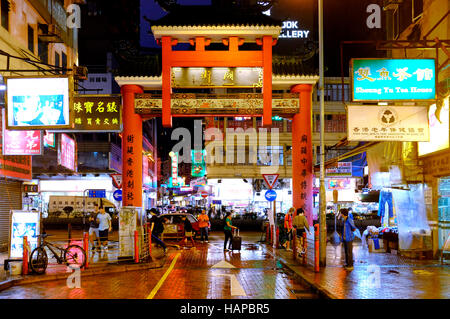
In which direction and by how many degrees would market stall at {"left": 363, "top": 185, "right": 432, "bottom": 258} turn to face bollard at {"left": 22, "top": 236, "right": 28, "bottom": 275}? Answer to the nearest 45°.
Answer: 0° — it already faces it

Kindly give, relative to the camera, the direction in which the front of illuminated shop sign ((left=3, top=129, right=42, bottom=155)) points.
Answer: facing the viewer

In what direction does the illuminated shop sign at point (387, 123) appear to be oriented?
toward the camera

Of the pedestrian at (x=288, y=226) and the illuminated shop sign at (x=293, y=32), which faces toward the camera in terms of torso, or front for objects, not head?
the illuminated shop sign

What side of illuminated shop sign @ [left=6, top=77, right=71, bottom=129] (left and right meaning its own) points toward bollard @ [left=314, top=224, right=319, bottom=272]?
left

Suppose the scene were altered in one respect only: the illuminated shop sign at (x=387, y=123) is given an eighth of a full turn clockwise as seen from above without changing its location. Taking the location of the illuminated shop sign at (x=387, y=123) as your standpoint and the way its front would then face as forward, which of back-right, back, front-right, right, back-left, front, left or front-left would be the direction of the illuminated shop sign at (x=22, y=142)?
front-right

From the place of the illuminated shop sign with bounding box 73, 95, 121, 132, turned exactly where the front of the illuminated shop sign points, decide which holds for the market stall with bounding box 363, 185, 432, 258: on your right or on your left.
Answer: on your left

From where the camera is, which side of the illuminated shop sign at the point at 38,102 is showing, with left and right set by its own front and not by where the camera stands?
front

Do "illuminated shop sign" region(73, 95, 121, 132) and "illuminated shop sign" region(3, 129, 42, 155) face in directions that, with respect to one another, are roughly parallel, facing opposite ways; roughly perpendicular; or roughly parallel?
roughly parallel

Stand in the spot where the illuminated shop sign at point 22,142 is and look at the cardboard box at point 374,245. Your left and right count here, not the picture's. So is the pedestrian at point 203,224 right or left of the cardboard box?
left

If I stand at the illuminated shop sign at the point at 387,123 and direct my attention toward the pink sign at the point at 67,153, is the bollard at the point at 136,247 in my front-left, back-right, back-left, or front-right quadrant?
front-left
